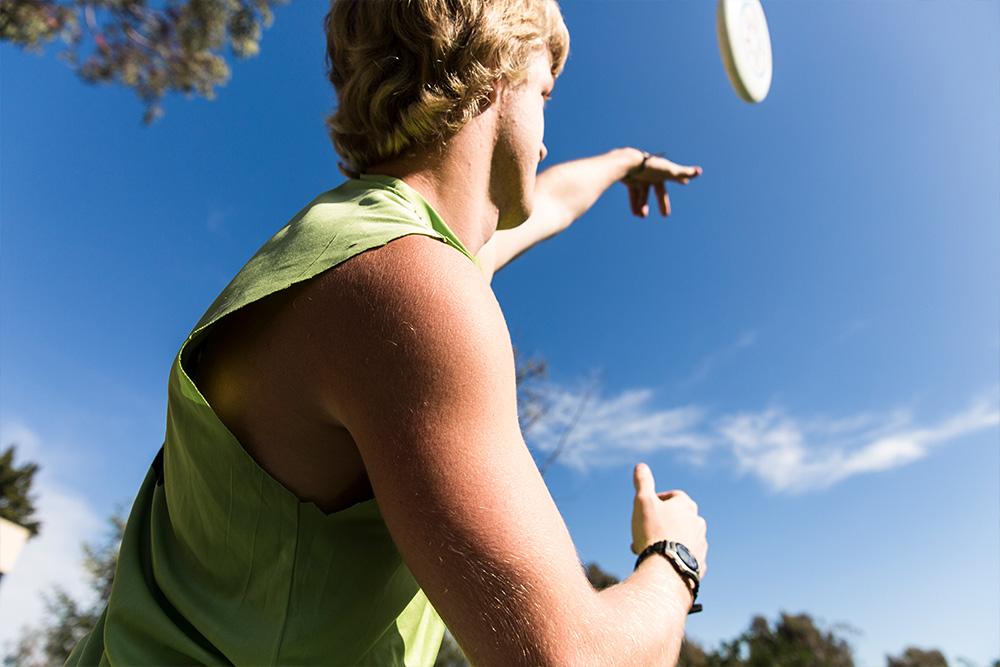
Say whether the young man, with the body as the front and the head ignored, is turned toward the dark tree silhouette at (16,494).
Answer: no

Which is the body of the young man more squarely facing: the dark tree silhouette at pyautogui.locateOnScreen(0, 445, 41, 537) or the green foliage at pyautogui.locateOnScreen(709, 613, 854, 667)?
the green foliage

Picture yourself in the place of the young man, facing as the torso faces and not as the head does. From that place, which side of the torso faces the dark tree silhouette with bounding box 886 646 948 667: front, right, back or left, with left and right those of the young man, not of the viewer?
front

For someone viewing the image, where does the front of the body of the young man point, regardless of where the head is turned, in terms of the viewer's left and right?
facing away from the viewer and to the right of the viewer

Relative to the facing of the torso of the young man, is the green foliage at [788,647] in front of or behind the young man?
in front
